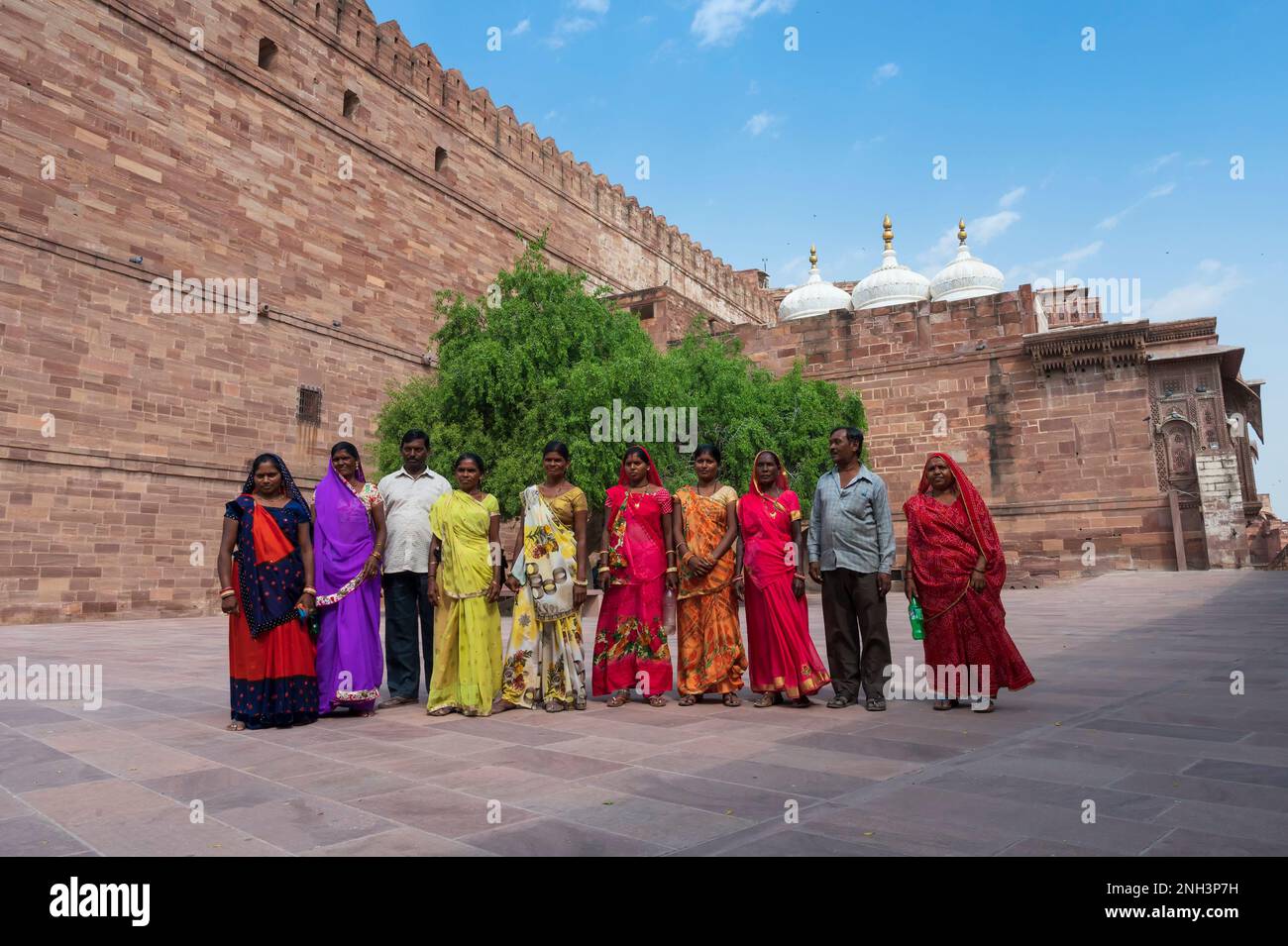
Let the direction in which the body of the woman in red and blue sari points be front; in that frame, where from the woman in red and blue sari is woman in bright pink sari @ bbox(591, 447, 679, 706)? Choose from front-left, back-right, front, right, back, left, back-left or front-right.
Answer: left

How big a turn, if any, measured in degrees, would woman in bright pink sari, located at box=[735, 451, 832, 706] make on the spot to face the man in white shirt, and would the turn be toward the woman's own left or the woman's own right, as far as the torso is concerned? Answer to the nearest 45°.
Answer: approximately 90° to the woman's own right

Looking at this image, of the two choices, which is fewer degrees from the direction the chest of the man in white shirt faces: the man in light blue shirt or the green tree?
the man in light blue shirt

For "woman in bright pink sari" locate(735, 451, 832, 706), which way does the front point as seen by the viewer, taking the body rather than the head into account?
toward the camera

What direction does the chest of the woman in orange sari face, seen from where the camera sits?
toward the camera

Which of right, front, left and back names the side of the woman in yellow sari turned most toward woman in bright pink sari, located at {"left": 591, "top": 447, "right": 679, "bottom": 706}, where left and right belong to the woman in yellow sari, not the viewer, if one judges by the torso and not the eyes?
left

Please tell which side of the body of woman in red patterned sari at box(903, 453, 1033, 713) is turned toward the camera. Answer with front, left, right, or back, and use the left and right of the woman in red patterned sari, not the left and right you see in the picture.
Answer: front
